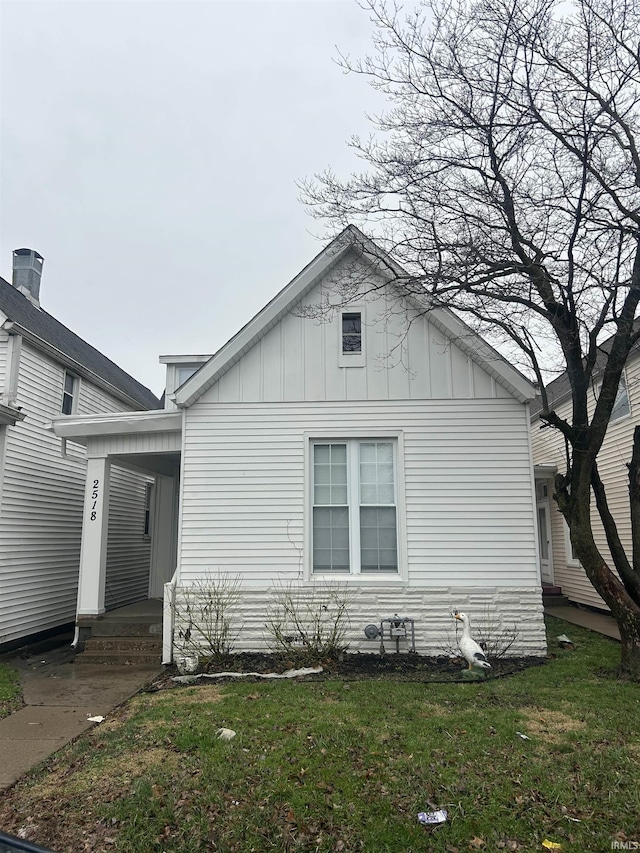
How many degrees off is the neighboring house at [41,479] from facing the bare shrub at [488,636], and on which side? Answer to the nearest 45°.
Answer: approximately 45° to its left

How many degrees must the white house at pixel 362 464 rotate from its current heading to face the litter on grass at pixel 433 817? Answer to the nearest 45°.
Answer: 0° — it already faces it

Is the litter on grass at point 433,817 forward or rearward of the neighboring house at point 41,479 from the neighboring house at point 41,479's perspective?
forward

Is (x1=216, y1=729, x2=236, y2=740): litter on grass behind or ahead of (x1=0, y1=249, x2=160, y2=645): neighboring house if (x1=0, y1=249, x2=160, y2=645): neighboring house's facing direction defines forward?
ahead

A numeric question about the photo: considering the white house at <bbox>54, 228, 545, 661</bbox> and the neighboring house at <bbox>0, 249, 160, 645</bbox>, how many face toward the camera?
2

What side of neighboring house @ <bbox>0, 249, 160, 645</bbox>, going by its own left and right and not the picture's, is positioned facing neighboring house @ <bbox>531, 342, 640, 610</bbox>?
left

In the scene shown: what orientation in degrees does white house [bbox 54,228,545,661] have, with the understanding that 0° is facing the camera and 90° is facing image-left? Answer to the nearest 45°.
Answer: approximately 0°
